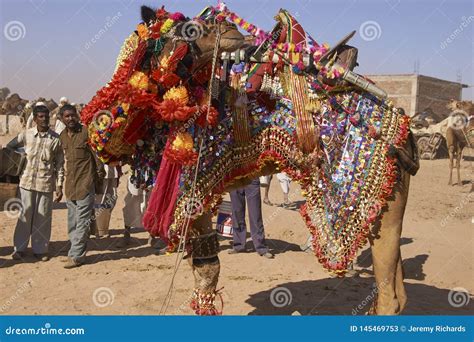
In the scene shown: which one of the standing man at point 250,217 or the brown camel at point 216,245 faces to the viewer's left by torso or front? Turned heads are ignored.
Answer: the brown camel

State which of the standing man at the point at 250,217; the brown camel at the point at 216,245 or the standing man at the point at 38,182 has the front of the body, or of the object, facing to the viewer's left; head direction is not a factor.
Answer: the brown camel

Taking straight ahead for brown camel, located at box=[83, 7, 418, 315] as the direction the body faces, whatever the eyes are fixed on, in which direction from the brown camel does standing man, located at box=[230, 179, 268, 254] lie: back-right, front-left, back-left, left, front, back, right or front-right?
right

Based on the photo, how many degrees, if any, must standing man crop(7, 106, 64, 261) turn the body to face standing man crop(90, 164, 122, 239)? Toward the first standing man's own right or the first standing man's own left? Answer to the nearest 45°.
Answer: approximately 135° to the first standing man's own left

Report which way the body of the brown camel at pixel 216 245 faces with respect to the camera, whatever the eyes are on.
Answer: to the viewer's left

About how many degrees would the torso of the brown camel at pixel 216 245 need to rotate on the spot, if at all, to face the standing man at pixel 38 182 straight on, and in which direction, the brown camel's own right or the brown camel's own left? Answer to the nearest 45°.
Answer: approximately 45° to the brown camel's own right

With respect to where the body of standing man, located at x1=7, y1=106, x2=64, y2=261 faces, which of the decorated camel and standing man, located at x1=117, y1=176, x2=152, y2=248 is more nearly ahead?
the decorated camel
